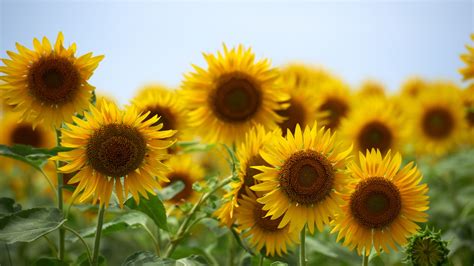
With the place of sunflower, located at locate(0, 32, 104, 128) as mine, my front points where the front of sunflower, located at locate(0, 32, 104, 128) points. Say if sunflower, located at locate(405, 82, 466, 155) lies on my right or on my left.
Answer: on my left

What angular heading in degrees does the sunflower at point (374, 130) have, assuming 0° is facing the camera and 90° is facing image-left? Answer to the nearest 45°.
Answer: approximately 0°

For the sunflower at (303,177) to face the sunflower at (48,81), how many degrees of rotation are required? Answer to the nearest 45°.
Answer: approximately 90° to its right

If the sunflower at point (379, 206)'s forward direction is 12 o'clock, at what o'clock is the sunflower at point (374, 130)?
the sunflower at point (374, 130) is roughly at 6 o'clock from the sunflower at point (379, 206).

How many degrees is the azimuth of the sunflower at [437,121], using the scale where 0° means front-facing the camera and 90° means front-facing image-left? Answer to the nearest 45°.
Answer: approximately 0°

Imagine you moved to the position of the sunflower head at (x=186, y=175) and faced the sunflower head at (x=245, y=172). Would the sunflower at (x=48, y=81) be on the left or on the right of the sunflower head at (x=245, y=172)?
right

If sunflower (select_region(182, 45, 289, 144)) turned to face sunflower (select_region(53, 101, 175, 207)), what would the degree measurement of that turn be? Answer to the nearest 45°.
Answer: approximately 45° to its right

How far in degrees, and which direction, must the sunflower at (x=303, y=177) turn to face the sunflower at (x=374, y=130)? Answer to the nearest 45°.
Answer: approximately 180°
